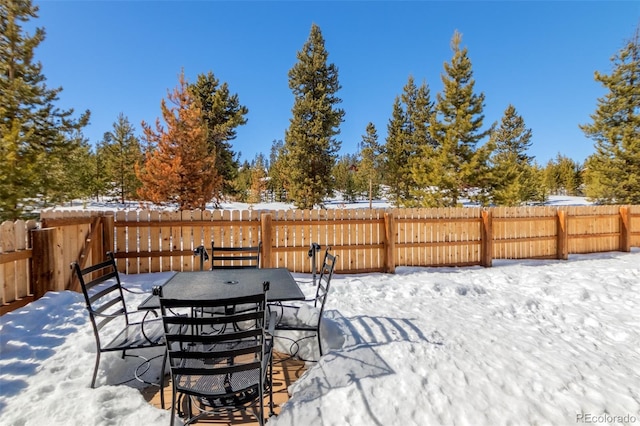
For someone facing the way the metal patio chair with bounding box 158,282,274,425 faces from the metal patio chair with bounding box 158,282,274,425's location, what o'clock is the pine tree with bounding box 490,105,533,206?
The pine tree is roughly at 2 o'clock from the metal patio chair.

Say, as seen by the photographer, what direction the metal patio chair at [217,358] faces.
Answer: facing away from the viewer

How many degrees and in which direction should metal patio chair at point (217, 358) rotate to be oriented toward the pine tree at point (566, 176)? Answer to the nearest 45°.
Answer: approximately 45° to its right

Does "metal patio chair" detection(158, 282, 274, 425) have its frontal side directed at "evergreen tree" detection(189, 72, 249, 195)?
yes

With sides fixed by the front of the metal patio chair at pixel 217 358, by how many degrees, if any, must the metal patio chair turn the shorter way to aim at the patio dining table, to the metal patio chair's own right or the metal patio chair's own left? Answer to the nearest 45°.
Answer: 0° — it already faces it

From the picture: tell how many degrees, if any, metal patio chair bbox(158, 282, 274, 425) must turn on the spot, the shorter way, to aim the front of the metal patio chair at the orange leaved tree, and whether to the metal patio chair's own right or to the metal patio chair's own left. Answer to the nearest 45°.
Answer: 0° — it already faces it
